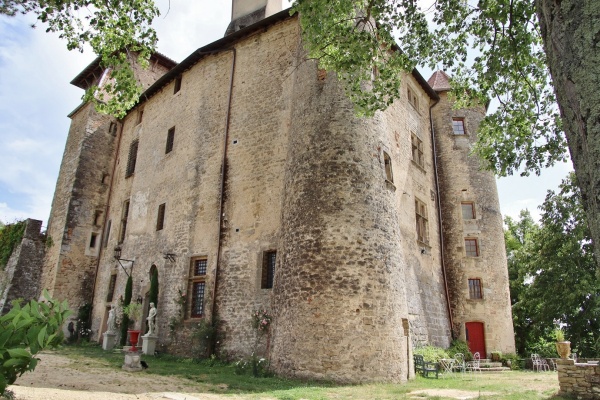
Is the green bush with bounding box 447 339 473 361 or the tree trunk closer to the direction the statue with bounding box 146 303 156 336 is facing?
the tree trunk

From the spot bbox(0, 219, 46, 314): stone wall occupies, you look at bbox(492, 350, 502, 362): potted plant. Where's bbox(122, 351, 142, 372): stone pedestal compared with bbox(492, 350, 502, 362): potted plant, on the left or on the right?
right

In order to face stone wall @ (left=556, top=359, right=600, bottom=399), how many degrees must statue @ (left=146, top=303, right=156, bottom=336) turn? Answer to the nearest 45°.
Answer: approximately 90° to its left

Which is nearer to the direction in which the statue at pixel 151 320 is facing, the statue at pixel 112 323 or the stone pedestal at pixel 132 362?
the stone pedestal

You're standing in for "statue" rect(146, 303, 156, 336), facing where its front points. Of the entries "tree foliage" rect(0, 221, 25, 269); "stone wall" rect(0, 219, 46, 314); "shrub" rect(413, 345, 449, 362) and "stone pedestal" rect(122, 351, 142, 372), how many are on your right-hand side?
2

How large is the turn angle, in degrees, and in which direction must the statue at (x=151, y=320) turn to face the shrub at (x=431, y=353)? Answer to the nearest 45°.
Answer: approximately 90° to its left

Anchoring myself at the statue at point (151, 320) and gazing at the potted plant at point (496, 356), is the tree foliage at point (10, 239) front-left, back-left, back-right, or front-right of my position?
back-left

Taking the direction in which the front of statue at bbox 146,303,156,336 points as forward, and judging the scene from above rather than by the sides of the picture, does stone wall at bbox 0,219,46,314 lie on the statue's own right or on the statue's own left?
on the statue's own right

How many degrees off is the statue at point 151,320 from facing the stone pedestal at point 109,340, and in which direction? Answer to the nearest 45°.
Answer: approximately 90° to its right

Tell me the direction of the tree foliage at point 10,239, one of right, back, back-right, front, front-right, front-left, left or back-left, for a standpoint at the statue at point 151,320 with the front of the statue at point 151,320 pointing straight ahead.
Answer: right

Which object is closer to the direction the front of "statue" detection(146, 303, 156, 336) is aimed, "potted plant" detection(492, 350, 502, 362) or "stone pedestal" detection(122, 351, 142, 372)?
the stone pedestal

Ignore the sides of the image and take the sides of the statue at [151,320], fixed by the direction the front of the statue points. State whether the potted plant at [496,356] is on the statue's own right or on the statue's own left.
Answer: on the statue's own left

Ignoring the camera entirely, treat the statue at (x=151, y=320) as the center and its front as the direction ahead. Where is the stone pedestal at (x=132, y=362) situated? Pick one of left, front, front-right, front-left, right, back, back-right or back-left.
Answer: front-left

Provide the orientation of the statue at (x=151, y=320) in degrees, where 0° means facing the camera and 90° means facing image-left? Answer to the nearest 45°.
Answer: approximately 45°
